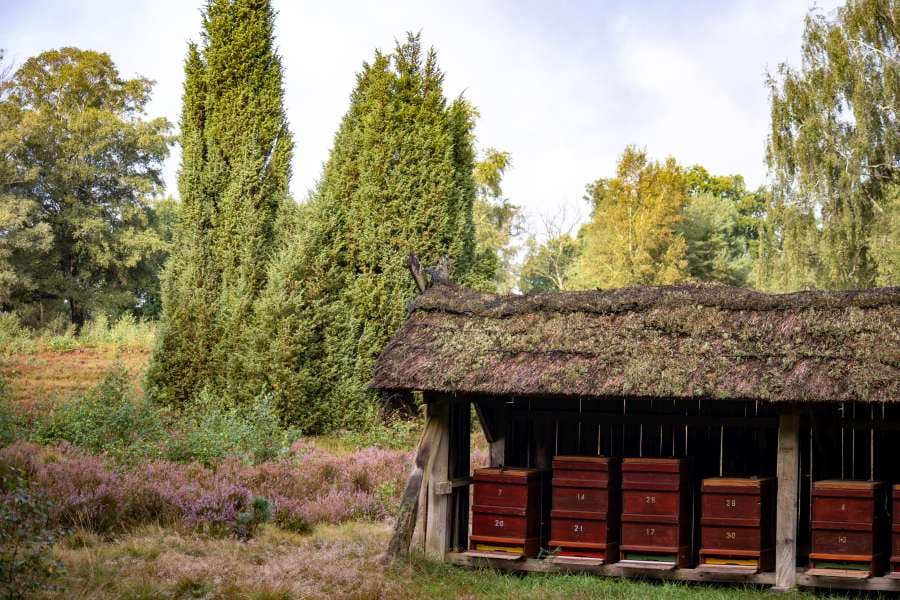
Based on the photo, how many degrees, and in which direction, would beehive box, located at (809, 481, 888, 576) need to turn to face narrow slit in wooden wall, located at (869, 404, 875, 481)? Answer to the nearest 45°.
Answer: approximately 180°

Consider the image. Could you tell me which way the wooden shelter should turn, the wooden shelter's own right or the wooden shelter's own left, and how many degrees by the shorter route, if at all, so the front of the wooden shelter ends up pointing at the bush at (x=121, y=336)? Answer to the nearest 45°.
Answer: approximately 135° to the wooden shelter's own right

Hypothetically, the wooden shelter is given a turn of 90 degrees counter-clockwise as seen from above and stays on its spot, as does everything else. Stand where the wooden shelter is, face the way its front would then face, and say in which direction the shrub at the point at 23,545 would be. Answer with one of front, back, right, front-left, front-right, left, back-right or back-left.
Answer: back-right

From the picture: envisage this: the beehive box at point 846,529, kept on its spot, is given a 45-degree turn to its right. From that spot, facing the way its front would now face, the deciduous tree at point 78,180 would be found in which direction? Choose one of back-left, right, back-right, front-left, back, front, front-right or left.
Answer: right

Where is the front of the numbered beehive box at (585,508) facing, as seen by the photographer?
facing the viewer

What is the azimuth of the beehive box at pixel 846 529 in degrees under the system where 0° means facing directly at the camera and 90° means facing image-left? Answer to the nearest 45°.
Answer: approximately 0°

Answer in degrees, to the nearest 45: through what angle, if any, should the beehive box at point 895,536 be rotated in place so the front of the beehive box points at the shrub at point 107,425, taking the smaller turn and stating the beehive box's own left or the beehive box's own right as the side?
approximately 90° to the beehive box's own right

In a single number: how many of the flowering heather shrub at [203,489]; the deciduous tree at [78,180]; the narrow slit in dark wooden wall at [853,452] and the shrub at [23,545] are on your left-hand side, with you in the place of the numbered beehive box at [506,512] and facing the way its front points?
1

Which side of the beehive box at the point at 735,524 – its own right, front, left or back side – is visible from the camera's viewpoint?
front

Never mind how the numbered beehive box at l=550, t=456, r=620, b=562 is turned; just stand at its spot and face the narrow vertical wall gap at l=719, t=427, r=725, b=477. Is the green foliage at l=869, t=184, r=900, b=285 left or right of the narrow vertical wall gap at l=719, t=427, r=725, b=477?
left

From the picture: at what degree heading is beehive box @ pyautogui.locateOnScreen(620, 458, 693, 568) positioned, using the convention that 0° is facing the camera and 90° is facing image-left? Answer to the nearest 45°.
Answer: approximately 0°

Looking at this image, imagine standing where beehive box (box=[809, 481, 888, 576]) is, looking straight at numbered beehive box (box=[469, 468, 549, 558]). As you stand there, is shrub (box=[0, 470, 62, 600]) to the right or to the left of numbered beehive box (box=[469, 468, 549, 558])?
left

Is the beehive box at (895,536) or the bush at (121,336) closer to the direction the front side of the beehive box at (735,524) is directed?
the beehive box

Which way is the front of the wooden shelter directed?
toward the camera

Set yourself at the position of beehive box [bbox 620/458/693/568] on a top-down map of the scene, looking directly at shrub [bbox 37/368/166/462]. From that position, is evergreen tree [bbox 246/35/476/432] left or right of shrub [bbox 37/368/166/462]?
right
